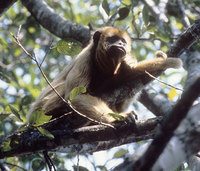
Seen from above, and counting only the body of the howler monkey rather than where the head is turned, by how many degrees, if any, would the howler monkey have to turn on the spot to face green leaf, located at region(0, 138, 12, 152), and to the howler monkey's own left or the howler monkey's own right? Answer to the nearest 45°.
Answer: approximately 90° to the howler monkey's own right

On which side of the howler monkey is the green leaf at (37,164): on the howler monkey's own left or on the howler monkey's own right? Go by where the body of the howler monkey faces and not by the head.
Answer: on the howler monkey's own right

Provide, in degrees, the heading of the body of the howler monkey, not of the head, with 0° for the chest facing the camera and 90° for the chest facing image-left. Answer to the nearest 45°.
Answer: approximately 315°

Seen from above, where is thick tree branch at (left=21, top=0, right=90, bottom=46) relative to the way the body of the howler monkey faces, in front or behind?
behind

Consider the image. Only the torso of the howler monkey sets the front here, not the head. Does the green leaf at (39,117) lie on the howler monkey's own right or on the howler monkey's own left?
on the howler monkey's own right
